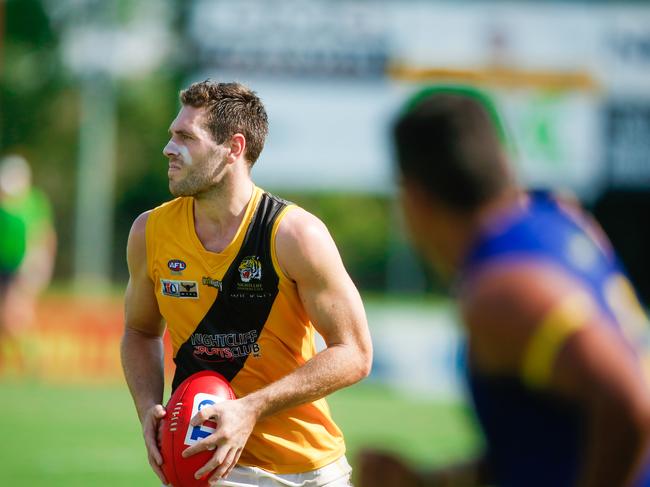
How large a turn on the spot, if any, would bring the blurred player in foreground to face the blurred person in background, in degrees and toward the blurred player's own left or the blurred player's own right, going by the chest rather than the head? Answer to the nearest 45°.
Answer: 0° — they already face them

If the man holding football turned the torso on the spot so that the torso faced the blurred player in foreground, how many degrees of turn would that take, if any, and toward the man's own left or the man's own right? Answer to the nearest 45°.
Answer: approximately 45° to the man's own left

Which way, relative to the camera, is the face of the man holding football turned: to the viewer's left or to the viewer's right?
to the viewer's left

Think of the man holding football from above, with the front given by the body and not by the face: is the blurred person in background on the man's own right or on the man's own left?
on the man's own right

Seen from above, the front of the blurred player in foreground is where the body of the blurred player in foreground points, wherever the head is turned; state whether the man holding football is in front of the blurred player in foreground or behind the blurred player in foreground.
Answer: in front

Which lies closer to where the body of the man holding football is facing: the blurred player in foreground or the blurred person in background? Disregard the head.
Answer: the blurred player in foreground

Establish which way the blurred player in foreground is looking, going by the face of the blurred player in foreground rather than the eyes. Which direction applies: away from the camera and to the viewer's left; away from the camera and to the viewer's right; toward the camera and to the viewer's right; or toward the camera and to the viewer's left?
away from the camera and to the viewer's left

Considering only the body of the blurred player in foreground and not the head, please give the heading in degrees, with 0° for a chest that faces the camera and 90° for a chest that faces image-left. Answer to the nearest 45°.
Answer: approximately 135°
